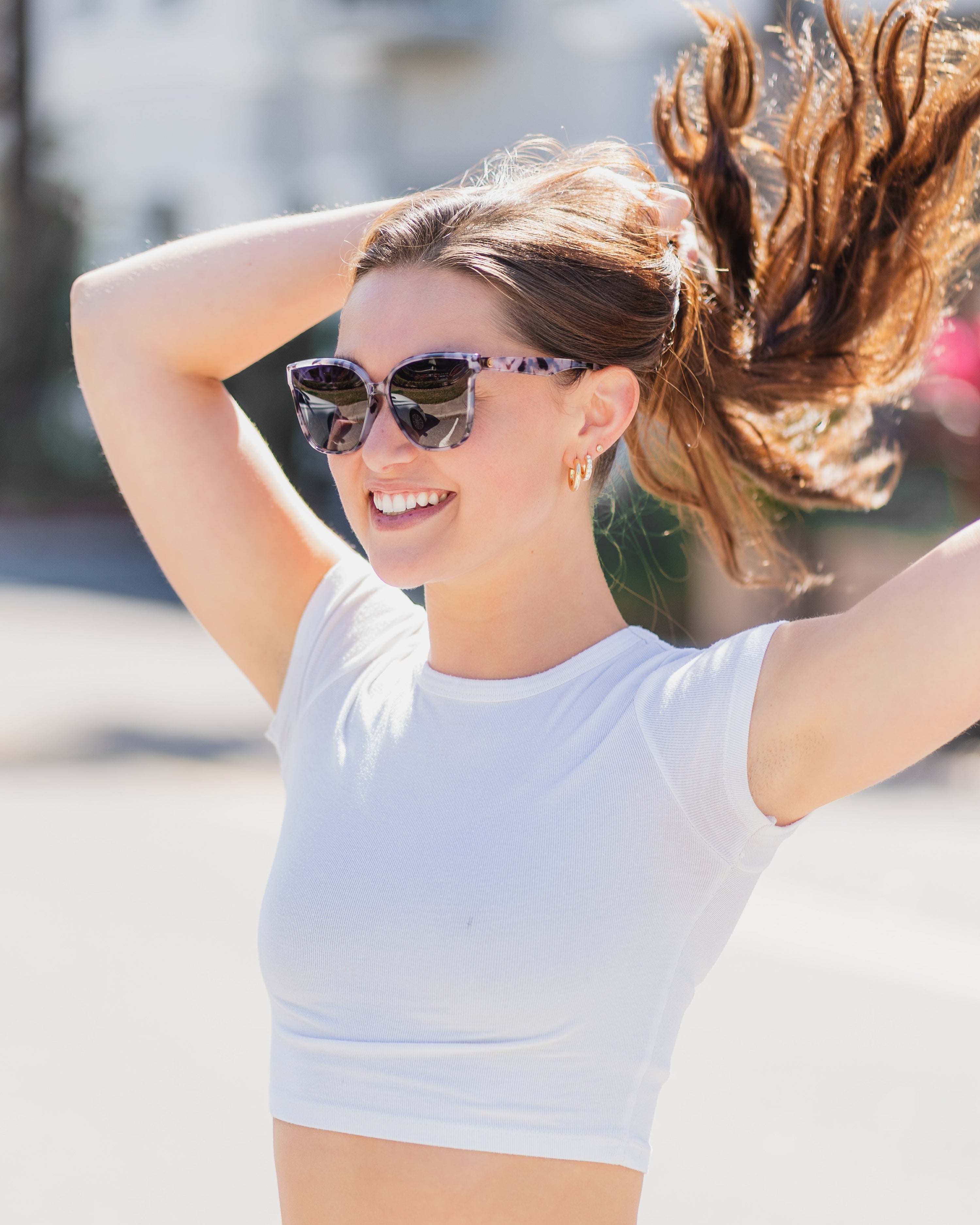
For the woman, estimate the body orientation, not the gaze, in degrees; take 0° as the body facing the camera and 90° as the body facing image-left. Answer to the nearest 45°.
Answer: approximately 45°

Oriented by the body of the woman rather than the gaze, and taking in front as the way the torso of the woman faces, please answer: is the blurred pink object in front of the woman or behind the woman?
behind

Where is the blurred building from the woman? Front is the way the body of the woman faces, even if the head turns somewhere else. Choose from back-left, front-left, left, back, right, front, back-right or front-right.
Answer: back-right

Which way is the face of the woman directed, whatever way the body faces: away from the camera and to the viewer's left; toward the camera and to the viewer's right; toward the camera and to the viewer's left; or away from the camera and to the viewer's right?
toward the camera and to the viewer's left
